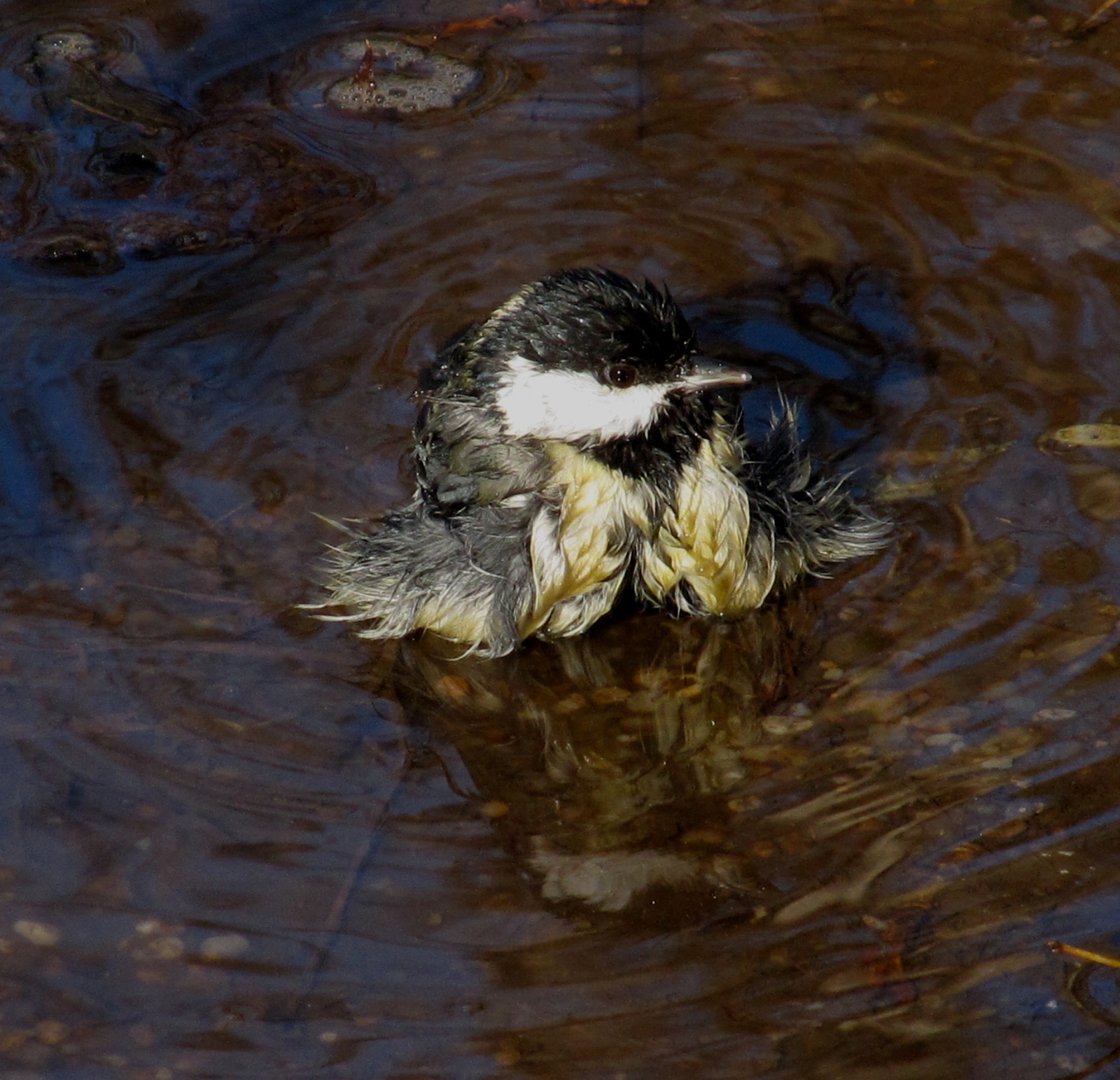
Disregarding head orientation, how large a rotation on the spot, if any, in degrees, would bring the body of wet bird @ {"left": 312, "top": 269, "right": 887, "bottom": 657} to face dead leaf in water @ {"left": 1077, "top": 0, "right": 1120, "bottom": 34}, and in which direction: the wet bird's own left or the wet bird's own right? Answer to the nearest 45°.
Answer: approximately 90° to the wet bird's own left

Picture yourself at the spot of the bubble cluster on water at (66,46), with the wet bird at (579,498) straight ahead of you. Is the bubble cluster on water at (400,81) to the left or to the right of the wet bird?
left

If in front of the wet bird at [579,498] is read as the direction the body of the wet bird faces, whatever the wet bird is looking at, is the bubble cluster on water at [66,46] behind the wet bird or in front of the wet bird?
behind

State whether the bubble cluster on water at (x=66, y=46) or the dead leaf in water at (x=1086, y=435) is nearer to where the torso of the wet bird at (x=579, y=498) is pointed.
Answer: the dead leaf in water

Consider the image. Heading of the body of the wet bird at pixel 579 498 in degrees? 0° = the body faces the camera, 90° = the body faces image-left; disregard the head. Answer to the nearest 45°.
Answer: approximately 315°

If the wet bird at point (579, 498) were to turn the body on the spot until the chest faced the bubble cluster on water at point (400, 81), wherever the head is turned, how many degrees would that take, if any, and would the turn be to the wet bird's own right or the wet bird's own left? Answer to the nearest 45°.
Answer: approximately 135° to the wet bird's own left

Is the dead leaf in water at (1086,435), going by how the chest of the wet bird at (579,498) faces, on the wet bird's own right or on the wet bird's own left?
on the wet bird's own left
